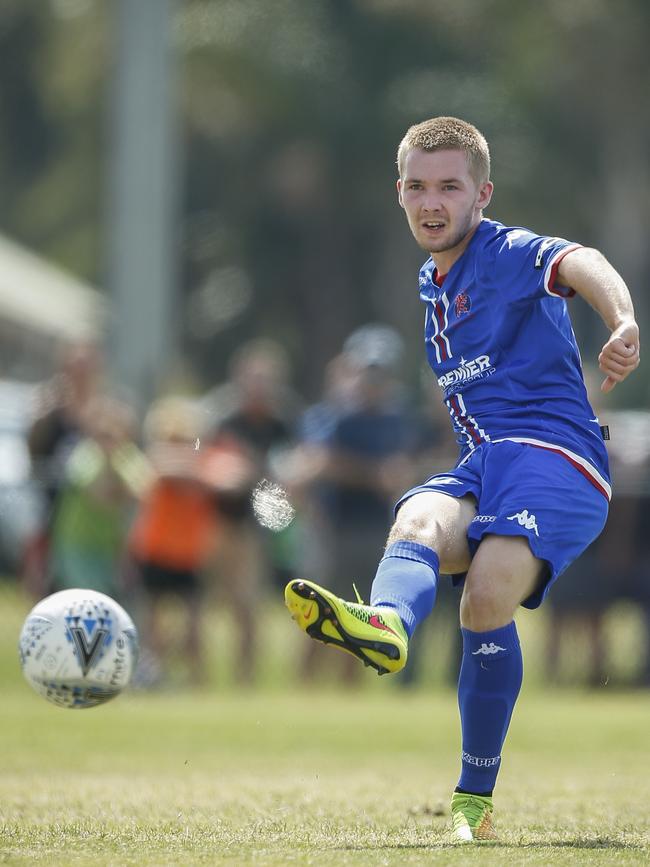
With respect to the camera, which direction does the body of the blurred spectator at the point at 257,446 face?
toward the camera

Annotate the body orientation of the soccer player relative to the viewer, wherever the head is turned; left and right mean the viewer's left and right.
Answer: facing the viewer and to the left of the viewer

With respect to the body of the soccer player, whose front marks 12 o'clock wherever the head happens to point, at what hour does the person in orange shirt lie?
The person in orange shirt is roughly at 4 o'clock from the soccer player.

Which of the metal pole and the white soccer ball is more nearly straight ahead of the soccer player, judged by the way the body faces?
the white soccer ball

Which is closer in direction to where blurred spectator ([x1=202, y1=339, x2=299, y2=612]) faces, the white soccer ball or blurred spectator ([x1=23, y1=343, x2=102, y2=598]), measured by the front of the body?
the white soccer ball

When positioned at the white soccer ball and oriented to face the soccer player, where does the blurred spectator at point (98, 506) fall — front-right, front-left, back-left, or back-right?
front-left

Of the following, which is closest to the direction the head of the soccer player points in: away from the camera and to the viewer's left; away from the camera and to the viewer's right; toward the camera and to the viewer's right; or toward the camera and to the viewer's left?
toward the camera and to the viewer's left

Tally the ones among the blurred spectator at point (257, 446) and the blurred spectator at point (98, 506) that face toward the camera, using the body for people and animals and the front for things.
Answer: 2

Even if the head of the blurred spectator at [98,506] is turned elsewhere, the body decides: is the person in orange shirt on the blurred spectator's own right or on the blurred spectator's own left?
on the blurred spectator's own left

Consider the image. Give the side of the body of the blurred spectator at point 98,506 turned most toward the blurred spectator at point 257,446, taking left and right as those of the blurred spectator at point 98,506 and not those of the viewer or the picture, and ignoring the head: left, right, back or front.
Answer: left
